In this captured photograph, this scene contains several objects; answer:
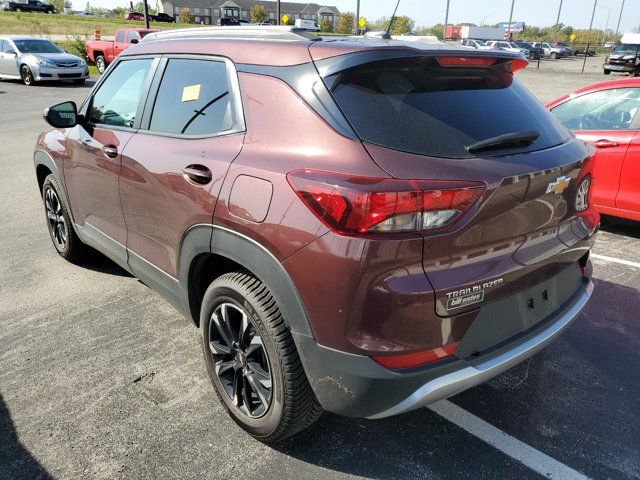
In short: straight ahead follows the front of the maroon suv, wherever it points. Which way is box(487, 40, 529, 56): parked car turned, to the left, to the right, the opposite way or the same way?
the opposite way

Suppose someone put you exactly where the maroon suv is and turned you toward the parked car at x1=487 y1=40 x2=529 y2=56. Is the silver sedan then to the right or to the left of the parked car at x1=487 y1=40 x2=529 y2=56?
left

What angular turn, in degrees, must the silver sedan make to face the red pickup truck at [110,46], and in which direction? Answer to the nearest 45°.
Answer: approximately 90° to its left

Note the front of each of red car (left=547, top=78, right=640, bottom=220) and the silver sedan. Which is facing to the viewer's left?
the red car

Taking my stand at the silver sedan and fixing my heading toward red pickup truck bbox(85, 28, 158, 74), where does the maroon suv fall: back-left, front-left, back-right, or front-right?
back-right

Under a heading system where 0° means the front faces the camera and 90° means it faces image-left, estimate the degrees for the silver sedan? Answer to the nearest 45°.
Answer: approximately 315°

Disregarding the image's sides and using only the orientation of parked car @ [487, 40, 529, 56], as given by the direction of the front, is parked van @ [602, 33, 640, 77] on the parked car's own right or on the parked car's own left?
on the parked car's own left

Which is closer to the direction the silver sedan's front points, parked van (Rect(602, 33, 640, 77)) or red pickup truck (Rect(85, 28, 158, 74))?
the parked van

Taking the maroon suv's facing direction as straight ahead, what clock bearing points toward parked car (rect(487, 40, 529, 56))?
The parked car is roughly at 2 o'clock from the maroon suv.
